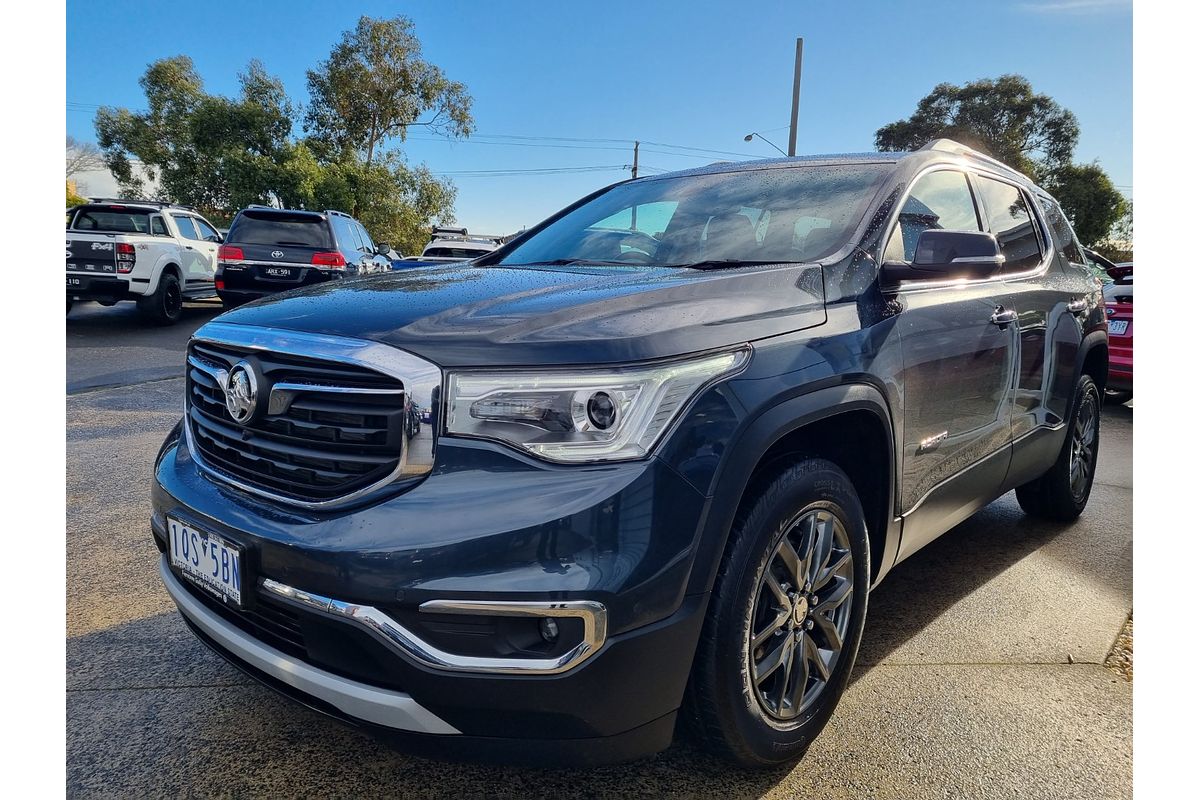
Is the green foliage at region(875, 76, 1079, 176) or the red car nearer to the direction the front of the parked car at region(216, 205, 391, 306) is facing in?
the green foliage

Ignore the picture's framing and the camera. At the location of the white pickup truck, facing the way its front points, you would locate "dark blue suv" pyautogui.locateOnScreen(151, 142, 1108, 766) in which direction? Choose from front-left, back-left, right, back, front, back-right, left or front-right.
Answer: back-right

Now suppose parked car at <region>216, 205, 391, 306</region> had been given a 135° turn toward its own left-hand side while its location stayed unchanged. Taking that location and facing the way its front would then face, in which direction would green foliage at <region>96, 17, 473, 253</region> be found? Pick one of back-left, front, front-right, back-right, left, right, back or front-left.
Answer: right

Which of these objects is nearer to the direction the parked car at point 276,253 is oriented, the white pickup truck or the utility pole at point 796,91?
the utility pole

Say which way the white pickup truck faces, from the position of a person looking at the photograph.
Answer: facing away from the viewer and to the right of the viewer

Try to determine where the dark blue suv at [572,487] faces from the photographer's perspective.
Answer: facing the viewer and to the left of the viewer

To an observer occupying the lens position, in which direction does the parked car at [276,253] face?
facing away from the viewer and to the right of the viewer

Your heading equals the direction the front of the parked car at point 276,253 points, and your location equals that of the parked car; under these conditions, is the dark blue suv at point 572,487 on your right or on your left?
on your right

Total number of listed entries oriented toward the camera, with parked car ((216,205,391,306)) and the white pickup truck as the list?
0
